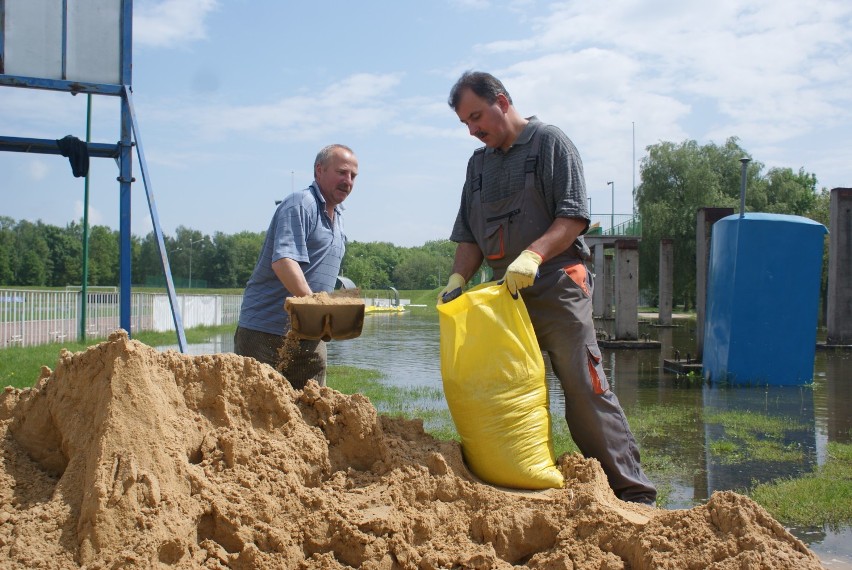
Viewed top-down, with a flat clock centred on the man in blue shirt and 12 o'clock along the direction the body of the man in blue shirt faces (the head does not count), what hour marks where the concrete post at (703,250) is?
The concrete post is roughly at 9 o'clock from the man in blue shirt.

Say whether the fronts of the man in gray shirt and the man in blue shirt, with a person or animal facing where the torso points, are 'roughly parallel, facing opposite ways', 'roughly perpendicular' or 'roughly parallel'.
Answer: roughly perpendicular

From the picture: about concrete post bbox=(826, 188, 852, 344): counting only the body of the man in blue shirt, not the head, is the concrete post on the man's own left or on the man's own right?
on the man's own left

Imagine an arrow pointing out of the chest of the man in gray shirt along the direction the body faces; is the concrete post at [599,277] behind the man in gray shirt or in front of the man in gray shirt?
behind

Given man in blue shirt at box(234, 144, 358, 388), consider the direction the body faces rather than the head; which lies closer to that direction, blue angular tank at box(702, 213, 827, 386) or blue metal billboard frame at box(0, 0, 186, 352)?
the blue angular tank

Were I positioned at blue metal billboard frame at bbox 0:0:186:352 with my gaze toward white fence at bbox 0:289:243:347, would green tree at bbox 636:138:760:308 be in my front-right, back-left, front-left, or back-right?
front-right

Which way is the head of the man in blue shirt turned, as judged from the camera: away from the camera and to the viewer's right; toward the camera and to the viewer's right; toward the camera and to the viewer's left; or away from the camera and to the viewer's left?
toward the camera and to the viewer's right

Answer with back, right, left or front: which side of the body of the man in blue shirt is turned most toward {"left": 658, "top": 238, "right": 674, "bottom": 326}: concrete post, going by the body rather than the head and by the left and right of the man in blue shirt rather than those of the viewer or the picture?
left

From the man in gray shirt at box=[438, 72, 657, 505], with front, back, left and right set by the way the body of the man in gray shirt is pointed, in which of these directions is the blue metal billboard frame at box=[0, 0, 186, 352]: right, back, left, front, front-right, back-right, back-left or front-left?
right

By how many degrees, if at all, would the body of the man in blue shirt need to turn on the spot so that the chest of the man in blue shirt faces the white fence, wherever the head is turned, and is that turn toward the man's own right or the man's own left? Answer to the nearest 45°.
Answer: approximately 135° to the man's own left

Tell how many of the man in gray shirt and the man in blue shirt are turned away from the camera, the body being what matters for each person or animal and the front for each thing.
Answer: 0

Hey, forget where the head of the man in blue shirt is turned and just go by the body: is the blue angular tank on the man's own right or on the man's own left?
on the man's own left

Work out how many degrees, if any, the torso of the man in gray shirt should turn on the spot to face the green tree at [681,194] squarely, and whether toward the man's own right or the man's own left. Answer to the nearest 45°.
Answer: approximately 135° to the man's own right

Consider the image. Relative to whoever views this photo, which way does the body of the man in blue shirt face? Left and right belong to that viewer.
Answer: facing the viewer and to the right of the viewer

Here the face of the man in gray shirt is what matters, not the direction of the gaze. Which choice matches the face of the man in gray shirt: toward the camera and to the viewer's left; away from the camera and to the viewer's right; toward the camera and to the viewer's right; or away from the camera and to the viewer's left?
toward the camera and to the viewer's left

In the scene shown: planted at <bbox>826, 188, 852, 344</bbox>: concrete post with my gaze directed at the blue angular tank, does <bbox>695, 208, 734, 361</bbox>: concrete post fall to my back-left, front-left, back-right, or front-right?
front-right
